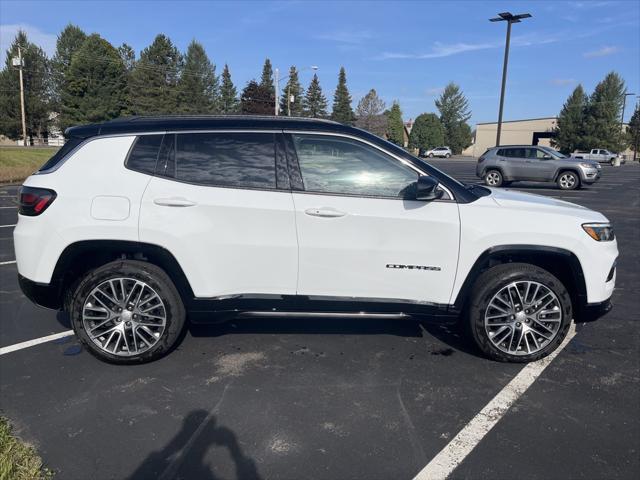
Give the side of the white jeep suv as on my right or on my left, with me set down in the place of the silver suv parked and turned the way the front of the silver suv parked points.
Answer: on my right

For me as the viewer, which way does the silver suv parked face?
facing to the right of the viewer

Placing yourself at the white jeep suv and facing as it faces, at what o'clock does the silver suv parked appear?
The silver suv parked is roughly at 10 o'clock from the white jeep suv.

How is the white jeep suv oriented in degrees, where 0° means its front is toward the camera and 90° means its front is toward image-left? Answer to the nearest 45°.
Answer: approximately 270°

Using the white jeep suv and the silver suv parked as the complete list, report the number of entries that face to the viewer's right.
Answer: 2
